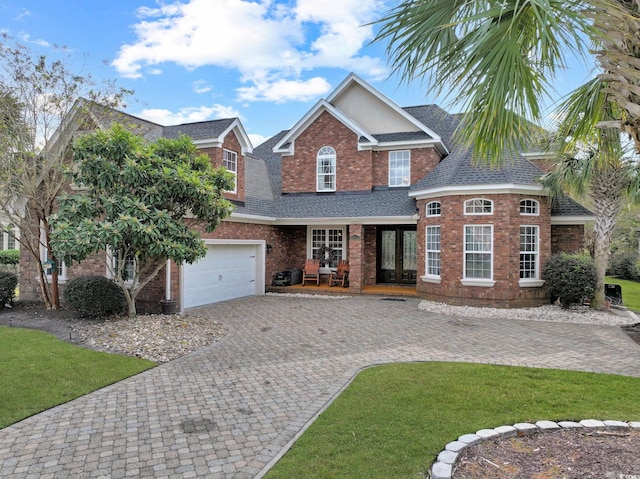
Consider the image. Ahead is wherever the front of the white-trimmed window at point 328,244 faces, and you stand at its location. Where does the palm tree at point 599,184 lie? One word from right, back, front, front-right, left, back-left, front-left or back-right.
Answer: front-left

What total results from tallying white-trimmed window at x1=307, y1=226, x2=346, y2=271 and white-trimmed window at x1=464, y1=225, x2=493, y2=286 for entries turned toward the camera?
2

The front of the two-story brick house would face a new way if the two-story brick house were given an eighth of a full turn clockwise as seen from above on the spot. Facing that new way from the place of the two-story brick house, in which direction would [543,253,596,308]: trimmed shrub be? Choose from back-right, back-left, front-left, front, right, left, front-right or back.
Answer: left

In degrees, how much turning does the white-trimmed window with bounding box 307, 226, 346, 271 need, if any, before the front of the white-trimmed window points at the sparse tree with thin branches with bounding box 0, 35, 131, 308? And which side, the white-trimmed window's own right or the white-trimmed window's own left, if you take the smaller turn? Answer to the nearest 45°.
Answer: approximately 45° to the white-trimmed window's own right

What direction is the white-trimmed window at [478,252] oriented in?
toward the camera

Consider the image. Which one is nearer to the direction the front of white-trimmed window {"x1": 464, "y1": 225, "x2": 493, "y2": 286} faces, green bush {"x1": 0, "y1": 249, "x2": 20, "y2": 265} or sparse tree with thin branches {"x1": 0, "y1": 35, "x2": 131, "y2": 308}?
the sparse tree with thin branches

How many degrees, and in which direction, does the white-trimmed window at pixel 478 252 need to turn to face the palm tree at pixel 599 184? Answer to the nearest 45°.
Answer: approximately 90° to its left

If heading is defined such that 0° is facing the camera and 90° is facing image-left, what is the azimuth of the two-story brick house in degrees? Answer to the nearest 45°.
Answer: approximately 0°

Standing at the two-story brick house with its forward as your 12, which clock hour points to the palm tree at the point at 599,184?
The palm tree is roughly at 10 o'clock from the two-story brick house.

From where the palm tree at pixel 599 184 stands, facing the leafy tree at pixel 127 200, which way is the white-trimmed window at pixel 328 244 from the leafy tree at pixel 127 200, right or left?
right

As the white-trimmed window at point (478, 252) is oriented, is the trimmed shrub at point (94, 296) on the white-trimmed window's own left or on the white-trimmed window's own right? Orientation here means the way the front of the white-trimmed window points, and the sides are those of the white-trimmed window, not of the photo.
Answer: on the white-trimmed window's own right

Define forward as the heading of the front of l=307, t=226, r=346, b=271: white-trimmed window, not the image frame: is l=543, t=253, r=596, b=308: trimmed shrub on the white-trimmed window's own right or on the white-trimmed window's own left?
on the white-trimmed window's own left

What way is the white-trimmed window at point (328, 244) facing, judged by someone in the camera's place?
facing the viewer
